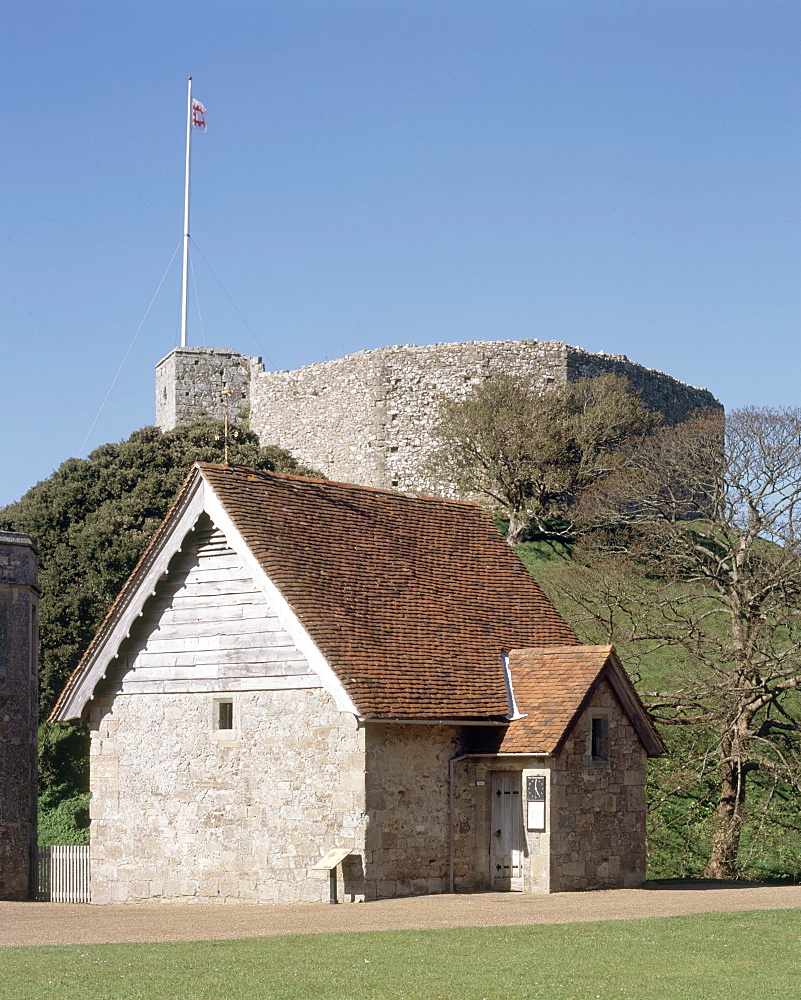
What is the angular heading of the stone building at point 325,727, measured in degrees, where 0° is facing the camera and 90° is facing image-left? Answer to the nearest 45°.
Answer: approximately 315°

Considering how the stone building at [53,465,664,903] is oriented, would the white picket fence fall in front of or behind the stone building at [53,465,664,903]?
behind

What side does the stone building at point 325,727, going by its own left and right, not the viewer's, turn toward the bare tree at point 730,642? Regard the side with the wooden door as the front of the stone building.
left

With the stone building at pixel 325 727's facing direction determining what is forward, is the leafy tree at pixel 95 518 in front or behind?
behind
